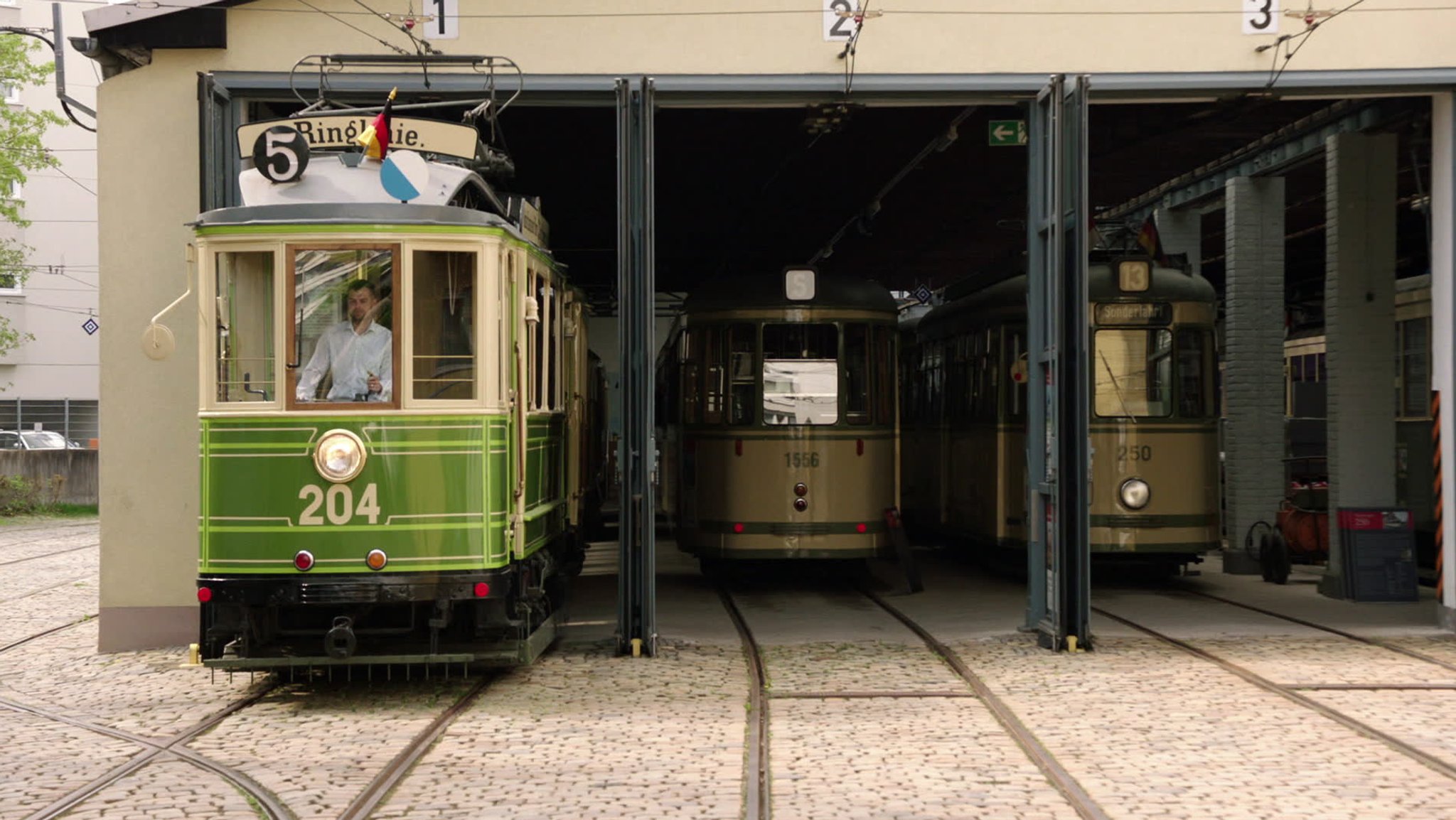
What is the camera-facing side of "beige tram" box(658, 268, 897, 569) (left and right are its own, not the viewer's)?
back

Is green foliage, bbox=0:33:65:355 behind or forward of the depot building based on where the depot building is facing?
behind

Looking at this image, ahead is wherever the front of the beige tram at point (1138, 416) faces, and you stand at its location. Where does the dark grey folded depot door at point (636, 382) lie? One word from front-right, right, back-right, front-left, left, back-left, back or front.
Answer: right

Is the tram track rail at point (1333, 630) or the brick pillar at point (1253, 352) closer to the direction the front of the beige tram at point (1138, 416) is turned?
the tram track rail

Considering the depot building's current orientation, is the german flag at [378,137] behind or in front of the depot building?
in front

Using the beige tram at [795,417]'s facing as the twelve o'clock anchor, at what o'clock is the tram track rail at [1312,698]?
The tram track rail is roughly at 5 o'clock from the beige tram.

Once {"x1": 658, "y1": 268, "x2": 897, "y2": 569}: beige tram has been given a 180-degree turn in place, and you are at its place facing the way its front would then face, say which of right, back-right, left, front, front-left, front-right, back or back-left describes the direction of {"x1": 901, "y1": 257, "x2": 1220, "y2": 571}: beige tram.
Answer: left

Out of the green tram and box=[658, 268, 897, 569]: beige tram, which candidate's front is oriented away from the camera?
the beige tram

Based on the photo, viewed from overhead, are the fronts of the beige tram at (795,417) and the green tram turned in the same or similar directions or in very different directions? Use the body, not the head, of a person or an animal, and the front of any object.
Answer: very different directions

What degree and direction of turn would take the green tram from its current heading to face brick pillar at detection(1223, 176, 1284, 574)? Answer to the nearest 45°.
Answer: approximately 135° to its left

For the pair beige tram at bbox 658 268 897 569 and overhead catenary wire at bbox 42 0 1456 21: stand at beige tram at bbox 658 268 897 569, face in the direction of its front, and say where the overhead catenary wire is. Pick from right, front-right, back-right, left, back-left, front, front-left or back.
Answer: back

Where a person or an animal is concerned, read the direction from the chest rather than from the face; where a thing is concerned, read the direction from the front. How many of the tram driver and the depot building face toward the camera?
2
